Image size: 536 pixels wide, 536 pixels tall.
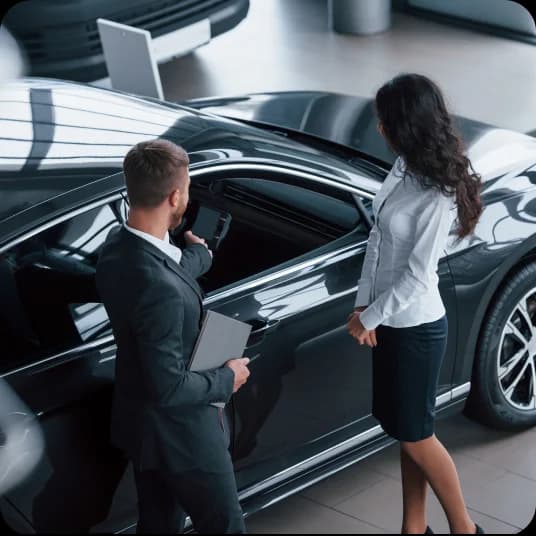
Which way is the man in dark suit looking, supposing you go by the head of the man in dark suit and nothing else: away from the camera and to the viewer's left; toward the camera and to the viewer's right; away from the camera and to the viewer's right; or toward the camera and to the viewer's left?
away from the camera and to the viewer's right

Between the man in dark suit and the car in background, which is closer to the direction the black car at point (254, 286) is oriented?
the car in background

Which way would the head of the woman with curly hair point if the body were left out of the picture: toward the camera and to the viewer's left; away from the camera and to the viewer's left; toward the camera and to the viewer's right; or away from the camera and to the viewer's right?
away from the camera and to the viewer's left

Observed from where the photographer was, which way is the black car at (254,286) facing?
facing away from the viewer and to the right of the viewer

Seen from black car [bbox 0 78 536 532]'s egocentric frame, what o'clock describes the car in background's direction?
The car in background is roughly at 10 o'clock from the black car.
